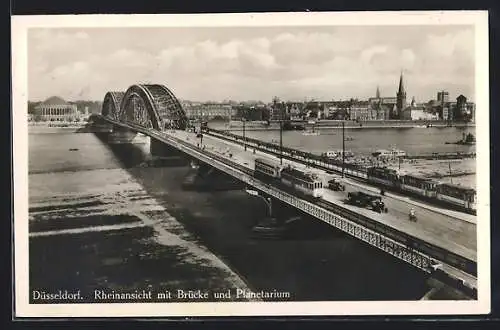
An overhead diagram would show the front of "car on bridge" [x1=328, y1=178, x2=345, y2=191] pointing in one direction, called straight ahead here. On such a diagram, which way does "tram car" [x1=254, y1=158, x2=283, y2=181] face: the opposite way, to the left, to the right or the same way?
the same way

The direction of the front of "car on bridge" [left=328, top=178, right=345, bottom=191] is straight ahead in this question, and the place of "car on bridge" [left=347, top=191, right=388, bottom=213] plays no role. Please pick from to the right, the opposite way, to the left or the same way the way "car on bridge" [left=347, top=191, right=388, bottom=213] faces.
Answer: the same way

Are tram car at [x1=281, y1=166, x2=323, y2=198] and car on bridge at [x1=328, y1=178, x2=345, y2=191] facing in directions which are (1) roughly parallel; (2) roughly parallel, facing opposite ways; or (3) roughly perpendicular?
roughly parallel
